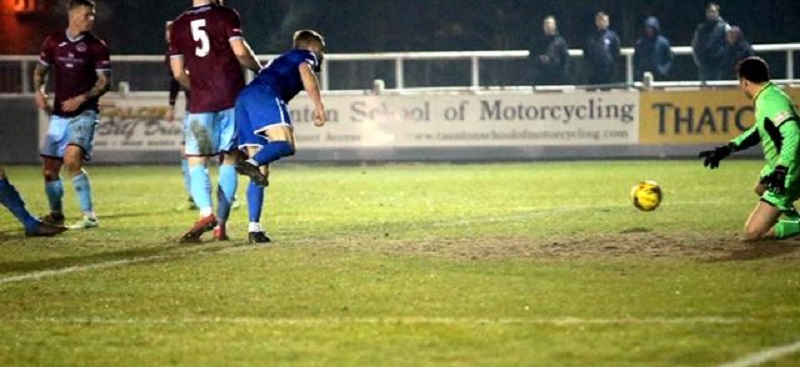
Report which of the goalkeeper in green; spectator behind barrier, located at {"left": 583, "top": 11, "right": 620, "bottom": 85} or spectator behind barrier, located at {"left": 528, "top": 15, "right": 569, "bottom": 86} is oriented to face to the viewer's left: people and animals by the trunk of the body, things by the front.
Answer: the goalkeeper in green

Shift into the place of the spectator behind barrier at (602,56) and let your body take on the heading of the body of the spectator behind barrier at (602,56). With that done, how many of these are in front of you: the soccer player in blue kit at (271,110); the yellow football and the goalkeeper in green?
3

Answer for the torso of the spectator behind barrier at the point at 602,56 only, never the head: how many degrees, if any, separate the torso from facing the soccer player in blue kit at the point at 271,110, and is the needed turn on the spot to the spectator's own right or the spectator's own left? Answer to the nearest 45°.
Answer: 0° — they already face them

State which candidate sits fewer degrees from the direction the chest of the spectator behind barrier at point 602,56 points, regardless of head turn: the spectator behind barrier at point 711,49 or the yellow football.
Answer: the yellow football

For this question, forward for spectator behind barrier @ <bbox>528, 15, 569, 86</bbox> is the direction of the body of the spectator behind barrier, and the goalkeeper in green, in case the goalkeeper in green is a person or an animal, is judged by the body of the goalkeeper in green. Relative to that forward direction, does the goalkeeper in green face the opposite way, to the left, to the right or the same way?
to the right

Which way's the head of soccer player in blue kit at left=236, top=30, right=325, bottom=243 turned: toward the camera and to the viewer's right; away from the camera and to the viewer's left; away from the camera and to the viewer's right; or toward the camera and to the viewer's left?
away from the camera and to the viewer's right

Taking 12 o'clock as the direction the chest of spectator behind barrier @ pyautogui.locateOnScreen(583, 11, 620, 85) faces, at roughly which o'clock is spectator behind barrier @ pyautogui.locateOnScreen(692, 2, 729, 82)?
spectator behind barrier @ pyautogui.locateOnScreen(692, 2, 729, 82) is roughly at 9 o'clock from spectator behind barrier @ pyautogui.locateOnScreen(583, 11, 620, 85).

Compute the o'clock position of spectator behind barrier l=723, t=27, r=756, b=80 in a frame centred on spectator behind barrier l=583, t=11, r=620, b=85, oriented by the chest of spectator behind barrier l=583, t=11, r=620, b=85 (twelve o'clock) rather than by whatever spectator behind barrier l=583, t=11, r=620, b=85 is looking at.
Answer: spectator behind barrier l=723, t=27, r=756, b=80 is roughly at 9 o'clock from spectator behind barrier l=583, t=11, r=620, b=85.

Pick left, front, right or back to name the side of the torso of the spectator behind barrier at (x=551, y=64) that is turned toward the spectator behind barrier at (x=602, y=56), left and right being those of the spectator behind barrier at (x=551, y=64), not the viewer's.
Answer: left

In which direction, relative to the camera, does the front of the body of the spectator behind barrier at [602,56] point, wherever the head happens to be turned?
toward the camera

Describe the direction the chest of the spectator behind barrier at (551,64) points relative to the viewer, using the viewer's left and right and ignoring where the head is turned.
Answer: facing the viewer

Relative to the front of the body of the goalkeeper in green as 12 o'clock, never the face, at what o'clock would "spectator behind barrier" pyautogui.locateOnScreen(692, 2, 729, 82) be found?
The spectator behind barrier is roughly at 3 o'clock from the goalkeeper in green.

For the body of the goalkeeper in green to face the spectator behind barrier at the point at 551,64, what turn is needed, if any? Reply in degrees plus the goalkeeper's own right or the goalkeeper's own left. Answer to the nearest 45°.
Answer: approximately 90° to the goalkeeper's own right

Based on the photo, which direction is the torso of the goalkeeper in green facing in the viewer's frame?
to the viewer's left

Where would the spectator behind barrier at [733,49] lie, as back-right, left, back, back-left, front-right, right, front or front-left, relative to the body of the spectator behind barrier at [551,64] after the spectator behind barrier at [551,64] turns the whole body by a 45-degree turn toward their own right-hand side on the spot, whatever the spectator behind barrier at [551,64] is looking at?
back-left

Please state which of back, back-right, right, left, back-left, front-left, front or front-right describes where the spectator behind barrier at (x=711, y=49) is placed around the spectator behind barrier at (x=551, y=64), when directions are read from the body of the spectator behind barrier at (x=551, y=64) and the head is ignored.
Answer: left

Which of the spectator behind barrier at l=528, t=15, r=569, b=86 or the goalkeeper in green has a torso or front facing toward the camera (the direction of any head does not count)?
the spectator behind barrier

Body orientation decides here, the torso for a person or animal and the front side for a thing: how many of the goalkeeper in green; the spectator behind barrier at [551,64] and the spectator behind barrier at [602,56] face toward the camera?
2

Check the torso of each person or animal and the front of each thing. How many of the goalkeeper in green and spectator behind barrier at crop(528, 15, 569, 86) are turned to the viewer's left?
1
